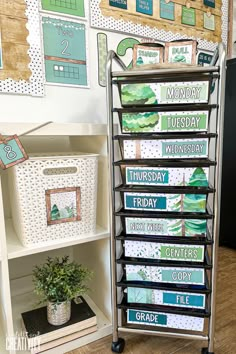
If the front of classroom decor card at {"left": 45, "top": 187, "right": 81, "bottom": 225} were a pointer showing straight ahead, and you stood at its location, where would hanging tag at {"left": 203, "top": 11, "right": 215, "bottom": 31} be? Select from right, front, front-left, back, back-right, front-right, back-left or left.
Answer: back-left

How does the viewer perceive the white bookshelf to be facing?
facing the viewer and to the right of the viewer

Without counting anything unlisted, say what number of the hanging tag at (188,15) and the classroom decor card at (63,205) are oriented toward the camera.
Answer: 2

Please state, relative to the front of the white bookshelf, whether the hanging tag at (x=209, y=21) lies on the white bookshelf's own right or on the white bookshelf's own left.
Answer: on the white bookshelf's own left

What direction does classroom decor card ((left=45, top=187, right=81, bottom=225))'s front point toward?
toward the camera

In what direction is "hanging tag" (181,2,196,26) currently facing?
toward the camera

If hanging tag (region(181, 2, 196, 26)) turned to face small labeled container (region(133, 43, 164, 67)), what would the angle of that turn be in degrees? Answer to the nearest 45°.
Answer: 0° — it already faces it
